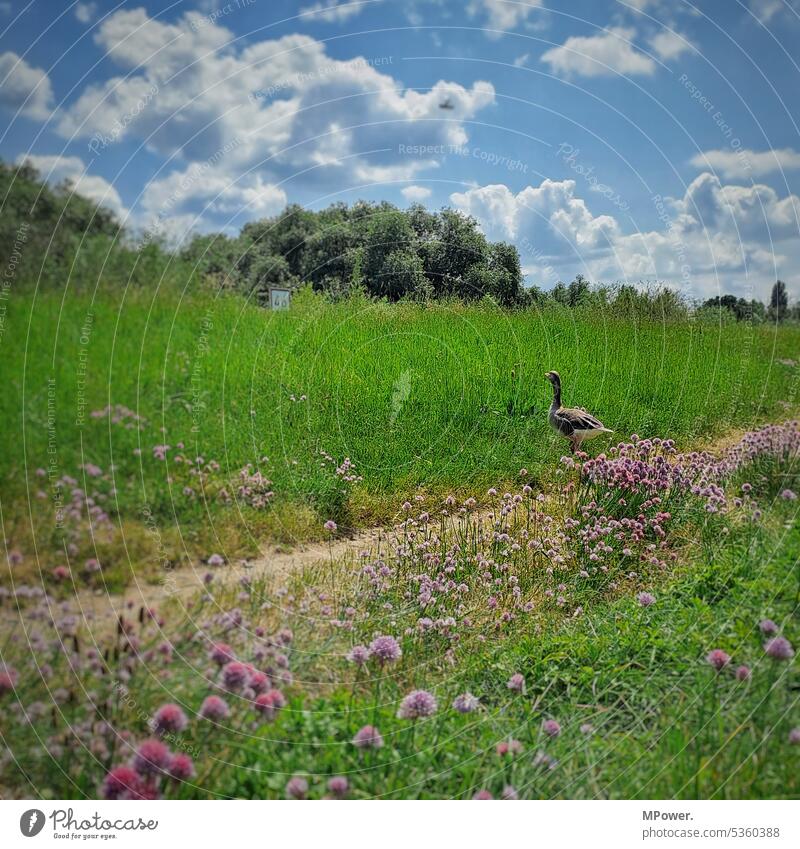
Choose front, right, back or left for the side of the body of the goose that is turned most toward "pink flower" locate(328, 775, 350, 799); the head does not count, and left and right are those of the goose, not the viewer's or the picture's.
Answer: left

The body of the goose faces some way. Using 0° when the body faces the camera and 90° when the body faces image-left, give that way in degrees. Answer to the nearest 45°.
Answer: approximately 90°

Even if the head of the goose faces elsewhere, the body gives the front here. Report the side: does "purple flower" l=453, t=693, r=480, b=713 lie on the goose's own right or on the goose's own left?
on the goose's own left

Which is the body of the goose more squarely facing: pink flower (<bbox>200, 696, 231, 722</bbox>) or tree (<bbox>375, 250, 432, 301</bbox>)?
the tree

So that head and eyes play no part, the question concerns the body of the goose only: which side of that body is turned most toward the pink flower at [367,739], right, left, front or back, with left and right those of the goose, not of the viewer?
left

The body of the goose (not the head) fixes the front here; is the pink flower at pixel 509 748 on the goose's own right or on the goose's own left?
on the goose's own left
